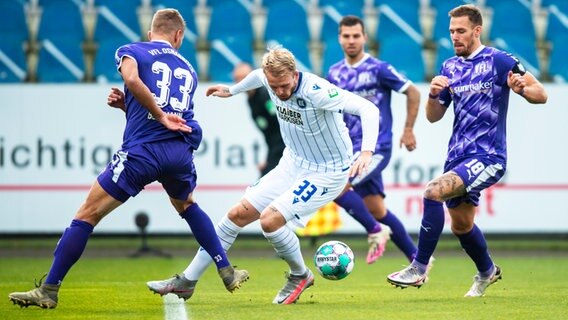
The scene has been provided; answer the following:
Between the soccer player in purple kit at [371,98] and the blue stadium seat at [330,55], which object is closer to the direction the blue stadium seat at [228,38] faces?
the soccer player in purple kit

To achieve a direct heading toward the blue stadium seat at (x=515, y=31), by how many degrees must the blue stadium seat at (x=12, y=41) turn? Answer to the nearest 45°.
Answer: approximately 90° to its left

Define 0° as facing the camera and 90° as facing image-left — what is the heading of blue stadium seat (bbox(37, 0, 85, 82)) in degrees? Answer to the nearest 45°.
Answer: approximately 0°

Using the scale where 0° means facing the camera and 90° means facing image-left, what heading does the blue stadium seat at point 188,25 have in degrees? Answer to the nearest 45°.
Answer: approximately 0°

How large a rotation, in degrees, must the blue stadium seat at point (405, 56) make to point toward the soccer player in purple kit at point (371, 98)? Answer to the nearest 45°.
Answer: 0° — it already faces them

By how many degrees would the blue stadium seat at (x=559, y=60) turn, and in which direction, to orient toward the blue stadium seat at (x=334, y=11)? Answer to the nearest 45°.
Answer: approximately 90° to its right

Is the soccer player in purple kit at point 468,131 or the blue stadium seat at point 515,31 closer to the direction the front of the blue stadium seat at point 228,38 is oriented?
the soccer player in purple kit

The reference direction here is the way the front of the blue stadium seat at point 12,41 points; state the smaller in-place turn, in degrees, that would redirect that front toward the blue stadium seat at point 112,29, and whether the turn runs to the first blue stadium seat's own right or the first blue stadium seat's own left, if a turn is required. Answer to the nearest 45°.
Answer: approximately 90° to the first blue stadium seat's own left

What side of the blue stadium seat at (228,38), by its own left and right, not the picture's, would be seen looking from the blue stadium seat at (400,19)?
left

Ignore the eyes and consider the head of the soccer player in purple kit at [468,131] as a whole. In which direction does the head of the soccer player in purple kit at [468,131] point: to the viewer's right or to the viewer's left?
to the viewer's left

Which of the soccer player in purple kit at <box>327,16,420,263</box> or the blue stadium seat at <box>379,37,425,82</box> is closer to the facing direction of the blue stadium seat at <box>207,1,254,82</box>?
the soccer player in purple kit

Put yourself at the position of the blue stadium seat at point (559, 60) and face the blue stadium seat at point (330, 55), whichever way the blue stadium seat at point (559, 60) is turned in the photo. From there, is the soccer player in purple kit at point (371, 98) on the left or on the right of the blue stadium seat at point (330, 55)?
left
